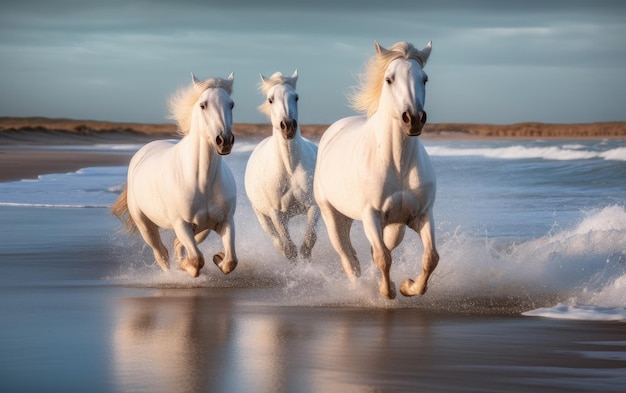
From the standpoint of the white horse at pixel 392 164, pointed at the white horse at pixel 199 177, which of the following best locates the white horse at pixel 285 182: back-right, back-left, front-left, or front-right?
front-right

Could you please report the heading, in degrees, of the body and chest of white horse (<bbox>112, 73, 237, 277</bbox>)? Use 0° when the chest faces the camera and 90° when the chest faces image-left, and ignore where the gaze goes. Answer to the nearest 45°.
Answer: approximately 315°

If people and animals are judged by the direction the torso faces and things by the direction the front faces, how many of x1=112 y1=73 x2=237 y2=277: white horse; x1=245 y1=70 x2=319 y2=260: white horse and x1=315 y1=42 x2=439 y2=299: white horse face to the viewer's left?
0

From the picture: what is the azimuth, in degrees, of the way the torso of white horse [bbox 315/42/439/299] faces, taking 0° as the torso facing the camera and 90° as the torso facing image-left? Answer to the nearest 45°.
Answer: approximately 315°

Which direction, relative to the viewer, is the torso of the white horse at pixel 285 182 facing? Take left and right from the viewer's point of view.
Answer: facing the viewer

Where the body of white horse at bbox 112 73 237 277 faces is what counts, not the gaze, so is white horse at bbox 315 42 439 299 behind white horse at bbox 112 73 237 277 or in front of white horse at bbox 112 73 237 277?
in front

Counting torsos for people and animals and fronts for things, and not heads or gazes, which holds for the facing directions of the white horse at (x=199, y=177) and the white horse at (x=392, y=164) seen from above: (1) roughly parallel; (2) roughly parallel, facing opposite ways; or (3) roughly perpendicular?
roughly parallel

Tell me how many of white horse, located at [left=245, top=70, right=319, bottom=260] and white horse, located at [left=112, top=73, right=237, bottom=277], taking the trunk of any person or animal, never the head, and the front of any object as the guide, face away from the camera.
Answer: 0

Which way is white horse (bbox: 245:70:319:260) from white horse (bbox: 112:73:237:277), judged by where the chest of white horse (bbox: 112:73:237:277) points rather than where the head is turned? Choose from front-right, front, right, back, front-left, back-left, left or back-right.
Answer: left
